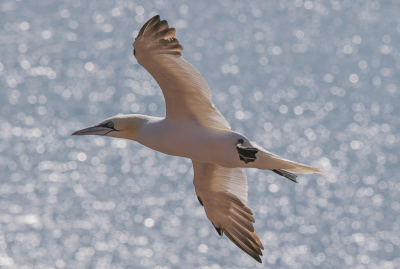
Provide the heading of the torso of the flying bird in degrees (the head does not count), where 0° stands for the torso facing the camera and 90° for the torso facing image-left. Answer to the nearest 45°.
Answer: approximately 90°
